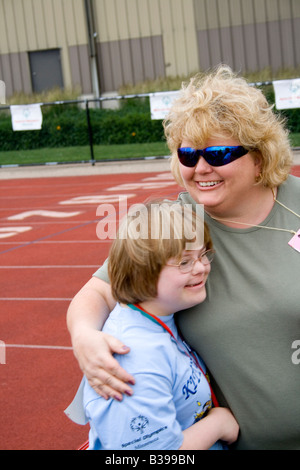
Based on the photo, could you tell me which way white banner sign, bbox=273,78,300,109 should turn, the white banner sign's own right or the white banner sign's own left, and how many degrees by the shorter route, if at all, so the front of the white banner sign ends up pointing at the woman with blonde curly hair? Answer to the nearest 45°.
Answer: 0° — it already faces them

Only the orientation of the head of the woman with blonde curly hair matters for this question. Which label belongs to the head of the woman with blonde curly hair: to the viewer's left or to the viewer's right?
to the viewer's left

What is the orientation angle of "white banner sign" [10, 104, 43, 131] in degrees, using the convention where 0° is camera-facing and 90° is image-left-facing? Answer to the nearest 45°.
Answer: approximately 0°

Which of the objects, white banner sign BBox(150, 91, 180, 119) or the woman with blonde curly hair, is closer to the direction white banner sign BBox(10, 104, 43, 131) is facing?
the woman with blonde curly hair

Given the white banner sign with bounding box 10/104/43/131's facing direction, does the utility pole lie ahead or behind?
behind

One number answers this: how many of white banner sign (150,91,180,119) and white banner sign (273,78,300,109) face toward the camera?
2

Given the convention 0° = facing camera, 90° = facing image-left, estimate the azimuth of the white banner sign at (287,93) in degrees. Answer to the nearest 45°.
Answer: approximately 0°
